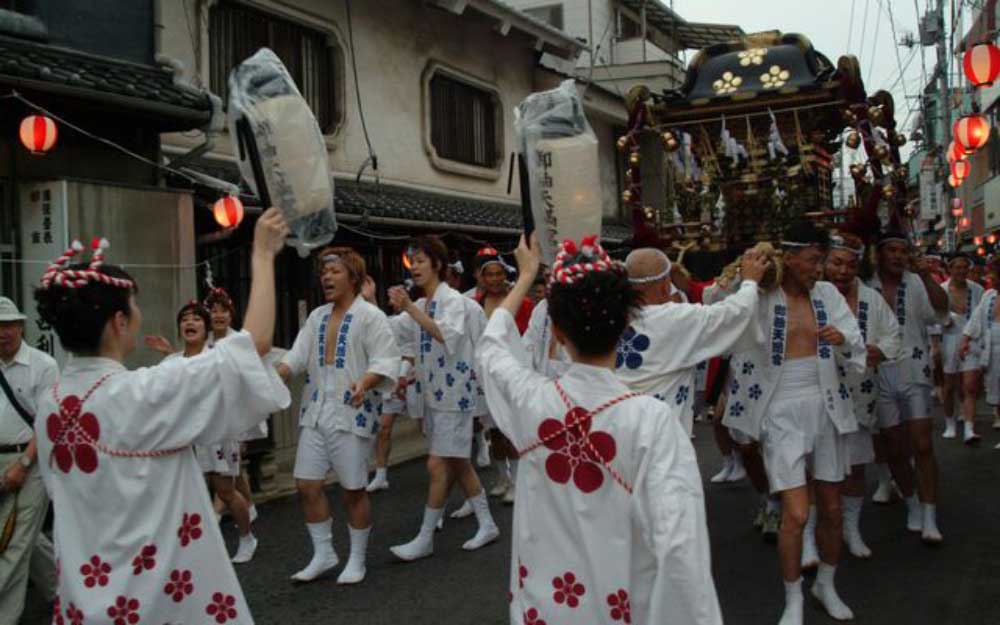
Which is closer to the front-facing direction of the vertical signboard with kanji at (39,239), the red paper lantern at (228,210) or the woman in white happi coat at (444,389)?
the woman in white happi coat

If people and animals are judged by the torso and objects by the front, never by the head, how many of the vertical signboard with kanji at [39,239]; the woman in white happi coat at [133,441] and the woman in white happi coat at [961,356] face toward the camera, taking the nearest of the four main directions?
2

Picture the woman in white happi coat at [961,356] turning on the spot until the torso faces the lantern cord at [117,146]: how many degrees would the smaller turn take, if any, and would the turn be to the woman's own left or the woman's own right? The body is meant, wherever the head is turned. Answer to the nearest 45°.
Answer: approximately 45° to the woman's own right

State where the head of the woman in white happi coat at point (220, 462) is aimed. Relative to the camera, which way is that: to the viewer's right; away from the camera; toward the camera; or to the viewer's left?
toward the camera

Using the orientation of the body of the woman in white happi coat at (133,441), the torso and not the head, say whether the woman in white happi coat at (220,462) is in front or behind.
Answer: in front

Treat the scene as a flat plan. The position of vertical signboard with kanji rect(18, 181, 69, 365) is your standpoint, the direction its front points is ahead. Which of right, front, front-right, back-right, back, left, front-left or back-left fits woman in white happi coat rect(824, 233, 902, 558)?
front-left

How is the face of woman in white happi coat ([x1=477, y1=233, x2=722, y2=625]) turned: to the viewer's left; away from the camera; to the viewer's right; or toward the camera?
away from the camera

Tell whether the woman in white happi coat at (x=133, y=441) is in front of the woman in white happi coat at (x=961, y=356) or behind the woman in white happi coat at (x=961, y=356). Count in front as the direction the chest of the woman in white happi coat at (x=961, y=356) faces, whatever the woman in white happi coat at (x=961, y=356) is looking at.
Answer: in front

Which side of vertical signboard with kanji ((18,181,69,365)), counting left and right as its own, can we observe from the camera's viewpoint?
front

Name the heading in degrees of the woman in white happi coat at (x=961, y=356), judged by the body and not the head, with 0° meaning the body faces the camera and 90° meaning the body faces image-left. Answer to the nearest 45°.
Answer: approximately 0°

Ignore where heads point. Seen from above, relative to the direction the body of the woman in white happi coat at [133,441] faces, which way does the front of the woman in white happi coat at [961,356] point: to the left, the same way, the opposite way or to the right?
the opposite way

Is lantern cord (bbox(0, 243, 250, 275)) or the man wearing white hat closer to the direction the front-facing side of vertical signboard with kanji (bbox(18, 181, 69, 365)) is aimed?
the man wearing white hat

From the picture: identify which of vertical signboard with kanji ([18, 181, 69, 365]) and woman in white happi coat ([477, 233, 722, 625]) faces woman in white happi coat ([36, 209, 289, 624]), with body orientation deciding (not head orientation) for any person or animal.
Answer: the vertical signboard with kanji

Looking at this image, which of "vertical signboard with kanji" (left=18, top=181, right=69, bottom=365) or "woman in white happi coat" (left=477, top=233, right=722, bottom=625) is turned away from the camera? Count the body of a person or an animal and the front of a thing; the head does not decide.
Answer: the woman in white happi coat

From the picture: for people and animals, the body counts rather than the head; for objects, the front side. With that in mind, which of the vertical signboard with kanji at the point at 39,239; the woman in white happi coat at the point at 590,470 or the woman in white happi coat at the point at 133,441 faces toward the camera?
the vertical signboard with kanji

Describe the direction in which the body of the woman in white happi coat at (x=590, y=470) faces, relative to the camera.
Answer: away from the camera

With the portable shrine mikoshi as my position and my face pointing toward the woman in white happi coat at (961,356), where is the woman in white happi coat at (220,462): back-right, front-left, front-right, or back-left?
back-left
